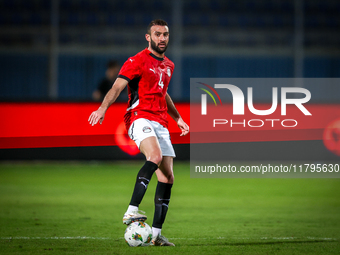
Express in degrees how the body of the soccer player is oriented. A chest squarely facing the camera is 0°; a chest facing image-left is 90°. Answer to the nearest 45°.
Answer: approximately 315°
